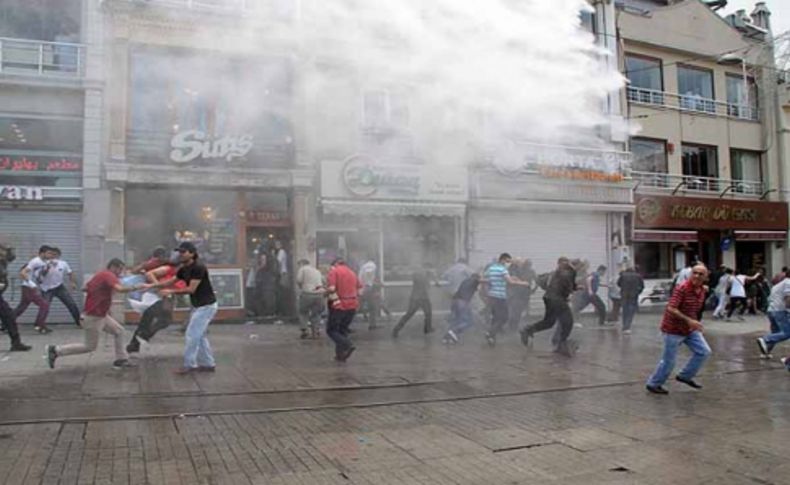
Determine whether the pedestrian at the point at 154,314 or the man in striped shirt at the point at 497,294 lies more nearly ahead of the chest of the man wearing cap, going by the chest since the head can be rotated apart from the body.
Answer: the pedestrian

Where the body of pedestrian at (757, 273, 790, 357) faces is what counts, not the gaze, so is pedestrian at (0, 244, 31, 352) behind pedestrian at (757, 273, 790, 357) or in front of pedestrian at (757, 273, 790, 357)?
behind

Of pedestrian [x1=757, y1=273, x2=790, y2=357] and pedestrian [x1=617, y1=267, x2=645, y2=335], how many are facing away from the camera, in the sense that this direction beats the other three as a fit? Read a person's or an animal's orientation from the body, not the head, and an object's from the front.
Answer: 1

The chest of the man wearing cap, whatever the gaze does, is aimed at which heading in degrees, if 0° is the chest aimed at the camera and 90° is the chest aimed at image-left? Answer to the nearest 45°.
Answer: approximately 90°

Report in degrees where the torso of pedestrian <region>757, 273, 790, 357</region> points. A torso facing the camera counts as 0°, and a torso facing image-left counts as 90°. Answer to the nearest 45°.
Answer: approximately 270°

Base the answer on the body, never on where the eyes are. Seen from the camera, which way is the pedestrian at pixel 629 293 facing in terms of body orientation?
away from the camera
